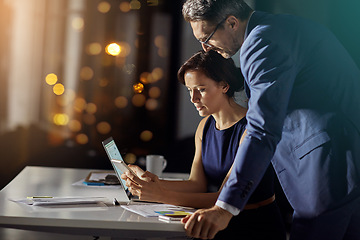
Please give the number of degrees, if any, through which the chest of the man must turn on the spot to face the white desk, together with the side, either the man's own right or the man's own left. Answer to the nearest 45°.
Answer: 0° — they already face it

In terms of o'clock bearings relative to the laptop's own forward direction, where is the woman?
The woman is roughly at 11 o'clock from the laptop.

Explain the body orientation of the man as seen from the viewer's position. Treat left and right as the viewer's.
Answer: facing to the left of the viewer

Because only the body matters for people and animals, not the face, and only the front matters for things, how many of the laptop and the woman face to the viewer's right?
1

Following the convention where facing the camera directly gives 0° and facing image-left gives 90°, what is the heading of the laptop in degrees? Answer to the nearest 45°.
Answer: approximately 270°

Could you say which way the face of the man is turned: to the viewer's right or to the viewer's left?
to the viewer's left

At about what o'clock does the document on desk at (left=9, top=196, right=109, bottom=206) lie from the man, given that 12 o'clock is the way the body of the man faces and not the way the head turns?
The document on desk is roughly at 12 o'clock from the man.
